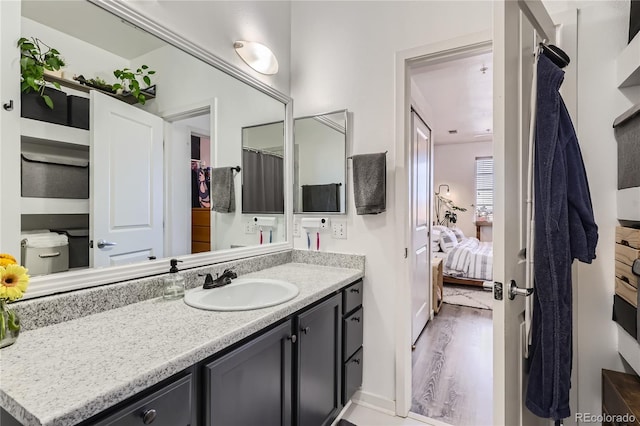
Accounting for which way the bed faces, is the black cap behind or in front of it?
in front

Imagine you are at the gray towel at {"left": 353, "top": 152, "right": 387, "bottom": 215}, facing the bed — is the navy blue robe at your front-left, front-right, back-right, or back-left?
back-right

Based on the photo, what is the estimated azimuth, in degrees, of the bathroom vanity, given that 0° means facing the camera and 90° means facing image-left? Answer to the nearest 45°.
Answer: approximately 315°

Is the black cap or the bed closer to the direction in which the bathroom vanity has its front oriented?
the black cap

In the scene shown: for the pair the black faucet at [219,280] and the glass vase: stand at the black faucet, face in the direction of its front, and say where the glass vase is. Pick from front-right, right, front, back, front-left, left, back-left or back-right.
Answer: right

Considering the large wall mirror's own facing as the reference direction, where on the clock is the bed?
The bed is roughly at 10 o'clock from the large wall mirror.

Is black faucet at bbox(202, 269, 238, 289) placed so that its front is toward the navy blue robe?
yes

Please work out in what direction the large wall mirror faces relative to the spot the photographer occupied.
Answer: facing the viewer and to the right of the viewer

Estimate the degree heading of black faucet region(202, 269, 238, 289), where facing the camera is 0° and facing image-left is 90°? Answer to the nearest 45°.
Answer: approximately 315°

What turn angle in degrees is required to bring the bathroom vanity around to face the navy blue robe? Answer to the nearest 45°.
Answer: approximately 45° to its left

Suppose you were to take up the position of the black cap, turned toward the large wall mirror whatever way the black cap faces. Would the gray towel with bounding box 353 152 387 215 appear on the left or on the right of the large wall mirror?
right

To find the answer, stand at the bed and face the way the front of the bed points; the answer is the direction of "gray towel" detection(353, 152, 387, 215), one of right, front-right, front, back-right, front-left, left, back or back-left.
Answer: front-right

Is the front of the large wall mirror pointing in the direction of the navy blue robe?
yes
